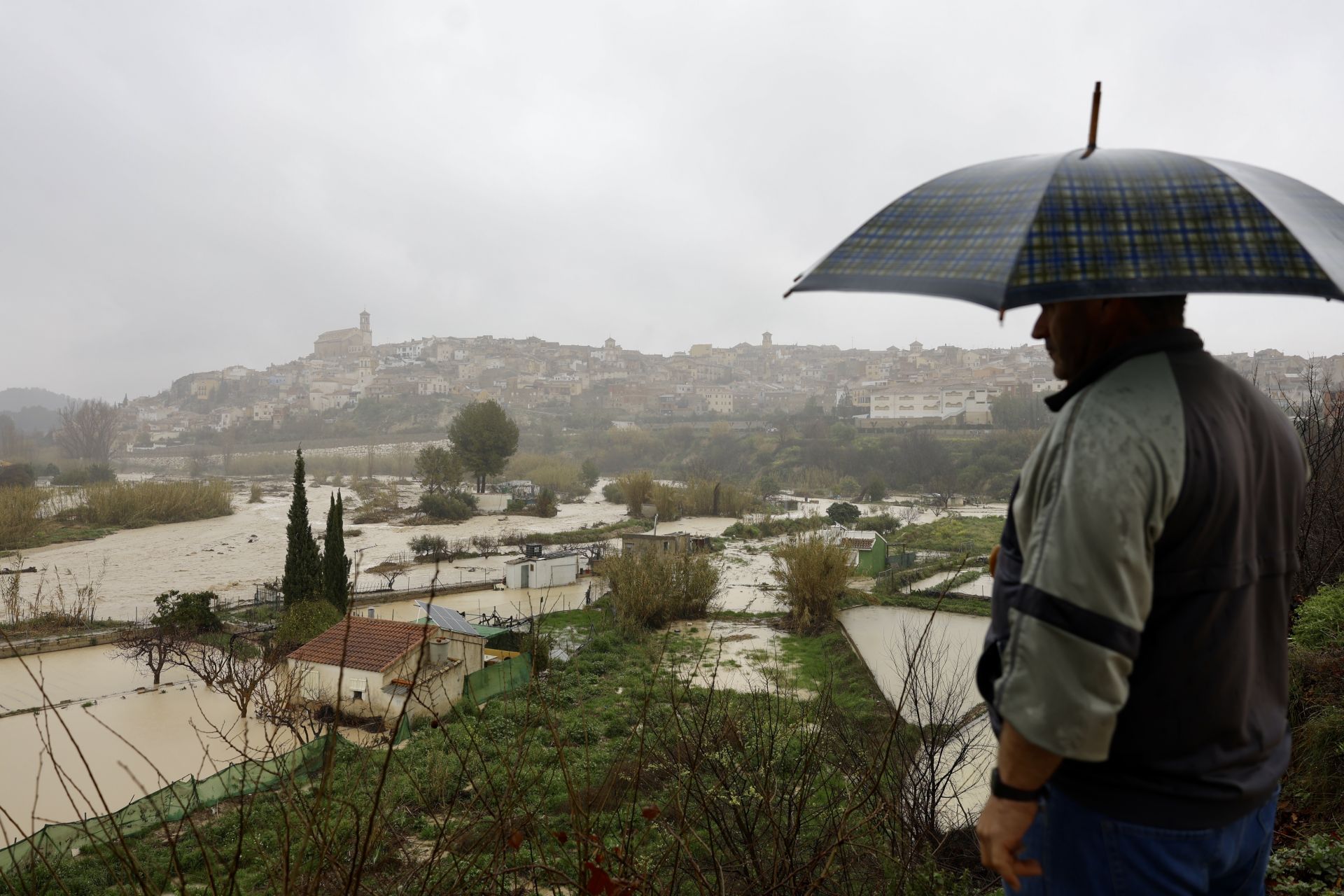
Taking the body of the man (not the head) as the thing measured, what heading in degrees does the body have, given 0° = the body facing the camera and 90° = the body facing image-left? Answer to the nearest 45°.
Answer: approximately 135°

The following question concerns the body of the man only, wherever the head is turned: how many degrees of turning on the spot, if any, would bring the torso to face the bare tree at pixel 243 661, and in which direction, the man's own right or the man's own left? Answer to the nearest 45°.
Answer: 0° — they already face it

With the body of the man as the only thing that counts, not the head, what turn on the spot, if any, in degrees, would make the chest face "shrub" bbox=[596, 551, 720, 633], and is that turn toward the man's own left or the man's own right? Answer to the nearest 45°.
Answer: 0° — they already face it

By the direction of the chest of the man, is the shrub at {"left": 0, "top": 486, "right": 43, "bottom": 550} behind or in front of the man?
in front

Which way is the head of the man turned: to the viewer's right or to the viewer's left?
to the viewer's left

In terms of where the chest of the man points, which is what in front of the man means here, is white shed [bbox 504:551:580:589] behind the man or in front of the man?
in front

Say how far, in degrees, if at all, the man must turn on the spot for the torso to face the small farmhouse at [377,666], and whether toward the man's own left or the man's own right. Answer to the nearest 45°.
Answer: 0° — they already face it

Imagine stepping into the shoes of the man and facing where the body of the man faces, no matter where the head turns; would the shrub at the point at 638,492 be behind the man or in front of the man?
in front
